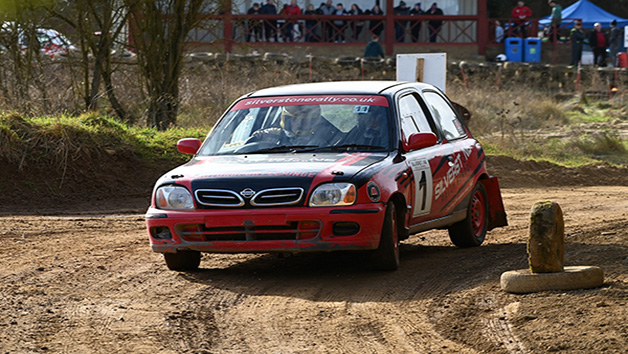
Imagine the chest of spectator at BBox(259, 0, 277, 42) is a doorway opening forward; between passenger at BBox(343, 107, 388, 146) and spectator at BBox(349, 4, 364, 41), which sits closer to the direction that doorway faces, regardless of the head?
the passenger

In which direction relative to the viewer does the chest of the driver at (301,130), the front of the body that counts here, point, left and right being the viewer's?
facing the viewer and to the left of the viewer

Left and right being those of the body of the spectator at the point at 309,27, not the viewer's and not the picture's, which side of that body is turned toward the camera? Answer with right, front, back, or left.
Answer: front

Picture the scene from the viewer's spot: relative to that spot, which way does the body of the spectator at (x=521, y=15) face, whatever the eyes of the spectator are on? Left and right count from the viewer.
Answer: facing the viewer

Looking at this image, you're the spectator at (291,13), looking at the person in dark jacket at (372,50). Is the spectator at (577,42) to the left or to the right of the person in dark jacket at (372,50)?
left

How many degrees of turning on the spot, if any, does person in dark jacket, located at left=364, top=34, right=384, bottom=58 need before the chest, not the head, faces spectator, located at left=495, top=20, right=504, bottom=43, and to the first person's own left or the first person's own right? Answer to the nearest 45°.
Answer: approximately 90° to the first person's own right

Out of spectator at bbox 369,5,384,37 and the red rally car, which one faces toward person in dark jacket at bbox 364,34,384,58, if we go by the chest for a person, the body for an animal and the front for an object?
the spectator

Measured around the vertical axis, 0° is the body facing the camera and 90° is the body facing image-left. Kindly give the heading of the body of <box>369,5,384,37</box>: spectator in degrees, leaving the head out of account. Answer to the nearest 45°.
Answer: approximately 0°

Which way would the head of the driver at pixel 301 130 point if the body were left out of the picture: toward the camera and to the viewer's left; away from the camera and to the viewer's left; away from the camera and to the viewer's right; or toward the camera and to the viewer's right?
toward the camera and to the viewer's left

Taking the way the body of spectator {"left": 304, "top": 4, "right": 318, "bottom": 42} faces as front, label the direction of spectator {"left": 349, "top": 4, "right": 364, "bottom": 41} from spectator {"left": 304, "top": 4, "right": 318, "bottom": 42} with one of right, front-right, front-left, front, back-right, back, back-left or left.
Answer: left
